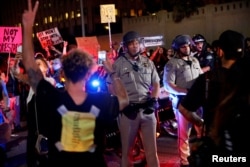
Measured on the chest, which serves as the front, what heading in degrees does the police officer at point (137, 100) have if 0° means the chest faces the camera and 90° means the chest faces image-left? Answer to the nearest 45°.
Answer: approximately 0°

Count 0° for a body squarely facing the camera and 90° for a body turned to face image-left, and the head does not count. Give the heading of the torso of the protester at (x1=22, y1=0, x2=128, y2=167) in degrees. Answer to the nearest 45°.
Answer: approximately 180°

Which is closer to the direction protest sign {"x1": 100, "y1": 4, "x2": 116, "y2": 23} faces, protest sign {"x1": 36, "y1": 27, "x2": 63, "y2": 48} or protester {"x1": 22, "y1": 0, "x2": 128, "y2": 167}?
the protester

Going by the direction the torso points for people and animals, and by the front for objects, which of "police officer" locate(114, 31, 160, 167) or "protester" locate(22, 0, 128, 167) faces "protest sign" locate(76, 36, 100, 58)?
the protester

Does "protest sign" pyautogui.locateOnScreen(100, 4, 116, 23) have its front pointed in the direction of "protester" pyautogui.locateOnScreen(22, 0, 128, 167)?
yes

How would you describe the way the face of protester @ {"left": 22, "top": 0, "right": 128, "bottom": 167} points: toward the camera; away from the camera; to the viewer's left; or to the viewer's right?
away from the camera

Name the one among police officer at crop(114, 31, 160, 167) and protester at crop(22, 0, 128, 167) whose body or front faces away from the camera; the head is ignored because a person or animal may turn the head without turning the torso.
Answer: the protester

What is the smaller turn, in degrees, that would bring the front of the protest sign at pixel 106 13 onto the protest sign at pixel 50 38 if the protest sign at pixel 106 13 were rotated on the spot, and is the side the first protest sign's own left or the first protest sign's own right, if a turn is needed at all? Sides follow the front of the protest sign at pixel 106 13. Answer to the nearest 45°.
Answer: approximately 90° to the first protest sign's own right

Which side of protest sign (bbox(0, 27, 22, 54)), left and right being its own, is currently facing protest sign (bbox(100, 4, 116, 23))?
left

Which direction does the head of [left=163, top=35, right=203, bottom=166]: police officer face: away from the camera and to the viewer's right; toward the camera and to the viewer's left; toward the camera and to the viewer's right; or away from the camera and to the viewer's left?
toward the camera and to the viewer's right

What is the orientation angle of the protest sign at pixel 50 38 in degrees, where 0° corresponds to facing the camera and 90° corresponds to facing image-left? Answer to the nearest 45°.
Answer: approximately 0°

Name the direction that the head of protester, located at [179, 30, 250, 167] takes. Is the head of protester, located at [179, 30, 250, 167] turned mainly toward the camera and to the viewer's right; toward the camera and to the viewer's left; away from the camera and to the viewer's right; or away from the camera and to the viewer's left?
away from the camera and to the viewer's left

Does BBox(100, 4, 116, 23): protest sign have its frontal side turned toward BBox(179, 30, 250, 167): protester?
yes

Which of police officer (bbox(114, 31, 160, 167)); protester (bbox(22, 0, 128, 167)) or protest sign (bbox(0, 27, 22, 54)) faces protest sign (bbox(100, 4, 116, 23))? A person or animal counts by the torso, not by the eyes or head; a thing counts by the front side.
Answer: the protester
